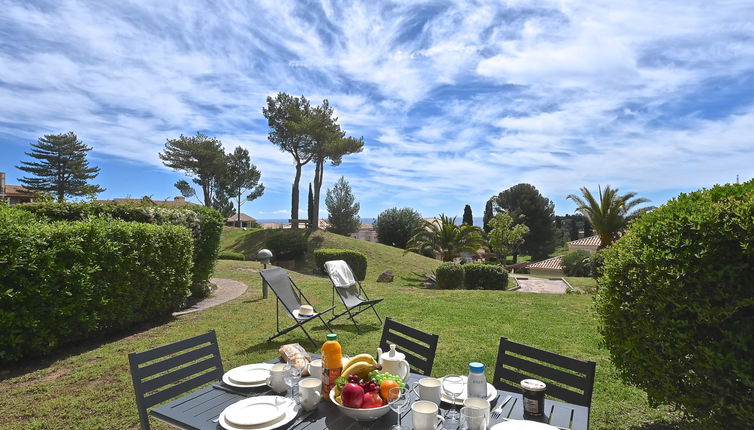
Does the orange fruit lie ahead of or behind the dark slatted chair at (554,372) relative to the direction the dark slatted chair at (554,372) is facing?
ahead

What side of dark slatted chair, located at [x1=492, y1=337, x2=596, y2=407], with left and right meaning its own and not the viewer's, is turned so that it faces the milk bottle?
front

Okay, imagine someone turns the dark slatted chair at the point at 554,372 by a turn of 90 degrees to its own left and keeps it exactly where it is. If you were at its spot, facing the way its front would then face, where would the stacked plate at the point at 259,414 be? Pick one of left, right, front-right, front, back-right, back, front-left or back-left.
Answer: right

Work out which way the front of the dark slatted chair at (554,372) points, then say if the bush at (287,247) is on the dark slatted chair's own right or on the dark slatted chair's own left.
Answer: on the dark slatted chair's own right

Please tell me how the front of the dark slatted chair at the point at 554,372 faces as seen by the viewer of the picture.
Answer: facing the viewer and to the left of the viewer

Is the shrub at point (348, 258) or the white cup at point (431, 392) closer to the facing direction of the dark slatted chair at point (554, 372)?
the white cup

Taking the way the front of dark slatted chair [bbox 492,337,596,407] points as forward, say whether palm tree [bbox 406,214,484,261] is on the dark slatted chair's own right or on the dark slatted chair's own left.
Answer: on the dark slatted chair's own right

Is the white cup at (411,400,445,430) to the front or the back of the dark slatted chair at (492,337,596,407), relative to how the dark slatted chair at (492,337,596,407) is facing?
to the front

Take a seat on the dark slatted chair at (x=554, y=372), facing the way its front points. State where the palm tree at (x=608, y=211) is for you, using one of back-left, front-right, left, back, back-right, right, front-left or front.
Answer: back-right

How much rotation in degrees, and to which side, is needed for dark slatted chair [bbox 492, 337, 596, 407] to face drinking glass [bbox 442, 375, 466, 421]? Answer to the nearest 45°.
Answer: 0° — it already faces it

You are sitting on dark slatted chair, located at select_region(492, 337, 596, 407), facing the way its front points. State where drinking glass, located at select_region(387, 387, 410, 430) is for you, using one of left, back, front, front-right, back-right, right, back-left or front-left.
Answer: front

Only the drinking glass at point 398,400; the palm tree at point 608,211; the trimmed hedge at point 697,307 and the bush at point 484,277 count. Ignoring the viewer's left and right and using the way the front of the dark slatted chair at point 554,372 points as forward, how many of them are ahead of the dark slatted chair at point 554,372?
1
